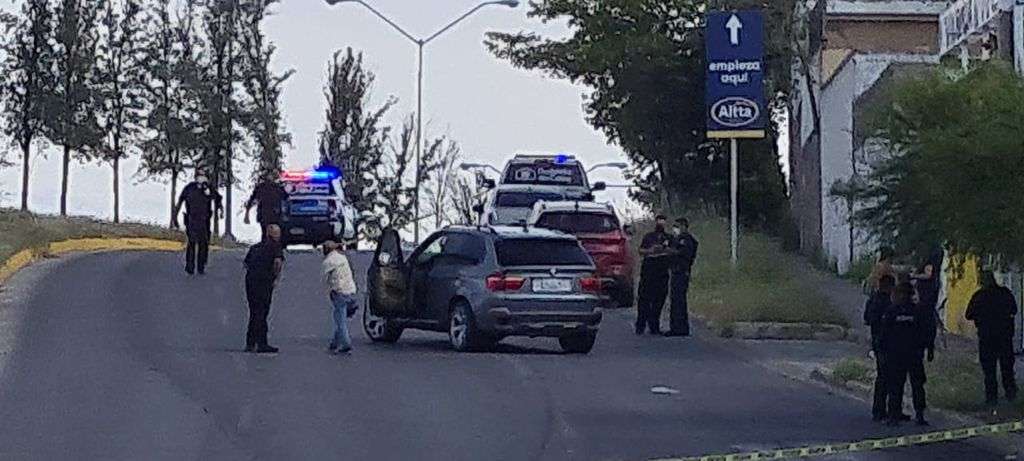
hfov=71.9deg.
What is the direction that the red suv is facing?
away from the camera

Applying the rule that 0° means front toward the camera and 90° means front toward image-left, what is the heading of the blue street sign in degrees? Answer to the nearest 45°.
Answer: approximately 0°

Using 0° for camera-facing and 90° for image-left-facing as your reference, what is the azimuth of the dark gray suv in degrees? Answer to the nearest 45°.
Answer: approximately 135°

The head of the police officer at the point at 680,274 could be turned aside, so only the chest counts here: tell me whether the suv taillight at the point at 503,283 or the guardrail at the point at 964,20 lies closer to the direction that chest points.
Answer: the suv taillight

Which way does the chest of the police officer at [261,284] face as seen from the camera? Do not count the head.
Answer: to the viewer's right
